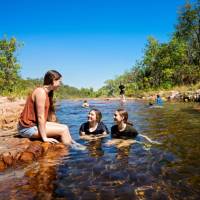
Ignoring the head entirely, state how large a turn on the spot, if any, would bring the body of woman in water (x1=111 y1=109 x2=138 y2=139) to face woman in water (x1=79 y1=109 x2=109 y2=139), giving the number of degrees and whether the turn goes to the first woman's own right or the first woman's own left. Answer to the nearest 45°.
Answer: approximately 45° to the first woman's own right

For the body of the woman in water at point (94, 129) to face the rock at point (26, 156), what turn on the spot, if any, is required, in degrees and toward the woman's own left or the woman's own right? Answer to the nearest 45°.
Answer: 0° — they already face it

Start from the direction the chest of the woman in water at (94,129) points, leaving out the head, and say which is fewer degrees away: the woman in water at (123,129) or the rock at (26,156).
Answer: the rock

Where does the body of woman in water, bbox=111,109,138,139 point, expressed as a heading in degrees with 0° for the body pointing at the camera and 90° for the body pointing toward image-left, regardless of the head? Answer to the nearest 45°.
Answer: approximately 45°

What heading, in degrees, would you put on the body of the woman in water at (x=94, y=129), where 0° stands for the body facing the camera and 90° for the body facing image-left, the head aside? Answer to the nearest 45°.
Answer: approximately 45°

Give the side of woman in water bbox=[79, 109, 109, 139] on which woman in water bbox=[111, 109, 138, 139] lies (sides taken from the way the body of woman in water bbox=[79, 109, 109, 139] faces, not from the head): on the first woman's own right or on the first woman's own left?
on the first woman's own left
